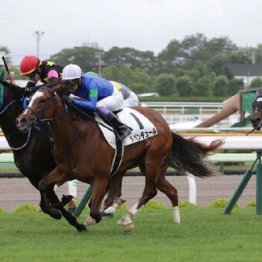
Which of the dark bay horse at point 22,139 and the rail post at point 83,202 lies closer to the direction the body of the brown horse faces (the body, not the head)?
the dark bay horse

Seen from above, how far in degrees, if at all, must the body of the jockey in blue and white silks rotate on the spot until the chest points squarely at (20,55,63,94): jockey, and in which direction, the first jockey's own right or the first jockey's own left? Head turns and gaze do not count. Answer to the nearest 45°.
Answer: approximately 45° to the first jockey's own right

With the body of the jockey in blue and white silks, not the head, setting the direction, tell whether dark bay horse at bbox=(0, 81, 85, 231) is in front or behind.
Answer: in front

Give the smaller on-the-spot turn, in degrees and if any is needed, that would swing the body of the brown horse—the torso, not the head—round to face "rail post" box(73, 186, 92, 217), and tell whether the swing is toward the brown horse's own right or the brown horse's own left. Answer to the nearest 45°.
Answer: approximately 90° to the brown horse's own right

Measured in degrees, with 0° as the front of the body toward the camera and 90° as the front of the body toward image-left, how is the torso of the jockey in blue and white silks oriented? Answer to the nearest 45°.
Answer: approximately 90°

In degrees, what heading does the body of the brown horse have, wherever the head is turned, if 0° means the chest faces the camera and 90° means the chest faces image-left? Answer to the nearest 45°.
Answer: approximately 90°

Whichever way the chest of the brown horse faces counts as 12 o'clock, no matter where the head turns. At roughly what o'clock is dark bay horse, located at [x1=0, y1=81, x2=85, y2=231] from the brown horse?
The dark bay horse is roughly at 1 o'clock from the brown horse.

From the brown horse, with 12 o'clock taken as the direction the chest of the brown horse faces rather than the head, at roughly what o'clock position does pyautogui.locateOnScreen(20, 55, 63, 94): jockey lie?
The jockey is roughly at 2 o'clock from the brown horse.
